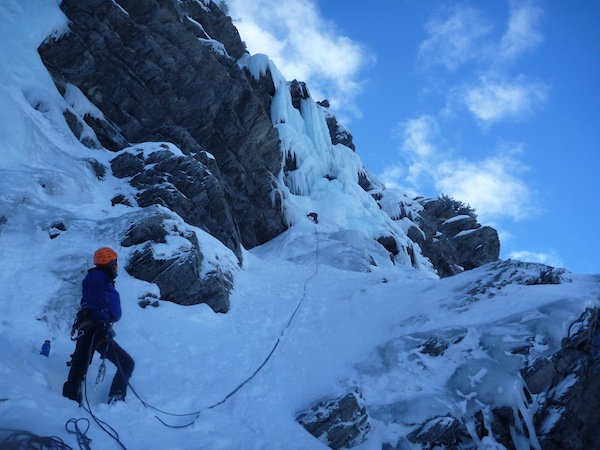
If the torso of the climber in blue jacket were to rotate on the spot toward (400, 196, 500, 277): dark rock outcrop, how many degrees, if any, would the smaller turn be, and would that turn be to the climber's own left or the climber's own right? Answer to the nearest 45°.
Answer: approximately 45° to the climber's own left

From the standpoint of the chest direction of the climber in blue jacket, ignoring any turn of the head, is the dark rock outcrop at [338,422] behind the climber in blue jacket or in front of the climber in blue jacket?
in front

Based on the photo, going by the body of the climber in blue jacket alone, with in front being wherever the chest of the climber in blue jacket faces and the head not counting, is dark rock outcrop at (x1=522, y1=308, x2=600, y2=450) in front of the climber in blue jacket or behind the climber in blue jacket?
in front

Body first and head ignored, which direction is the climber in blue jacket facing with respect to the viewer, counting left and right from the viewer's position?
facing to the right of the viewer

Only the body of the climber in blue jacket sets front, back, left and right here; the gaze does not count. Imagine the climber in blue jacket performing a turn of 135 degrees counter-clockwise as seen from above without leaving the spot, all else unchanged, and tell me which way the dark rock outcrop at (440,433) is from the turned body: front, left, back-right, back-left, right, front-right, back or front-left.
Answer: back-right

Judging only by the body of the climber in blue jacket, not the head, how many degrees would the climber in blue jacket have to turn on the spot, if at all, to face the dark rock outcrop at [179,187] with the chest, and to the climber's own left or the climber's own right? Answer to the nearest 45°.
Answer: approximately 90° to the climber's own left

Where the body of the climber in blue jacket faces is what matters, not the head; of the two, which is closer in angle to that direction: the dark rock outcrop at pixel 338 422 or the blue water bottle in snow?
the dark rock outcrop

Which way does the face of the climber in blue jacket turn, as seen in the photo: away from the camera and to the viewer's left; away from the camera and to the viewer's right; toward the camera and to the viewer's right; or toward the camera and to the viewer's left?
away from the camera and to the viewer's right

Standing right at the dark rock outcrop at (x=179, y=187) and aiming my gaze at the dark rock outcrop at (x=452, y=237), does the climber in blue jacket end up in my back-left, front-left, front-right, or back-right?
back-right
